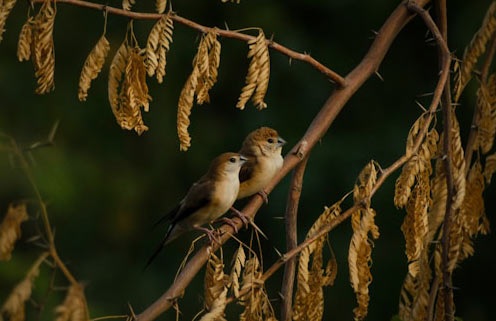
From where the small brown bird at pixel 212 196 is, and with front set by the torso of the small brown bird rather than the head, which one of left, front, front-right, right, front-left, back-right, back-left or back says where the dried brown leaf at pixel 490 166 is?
front-right

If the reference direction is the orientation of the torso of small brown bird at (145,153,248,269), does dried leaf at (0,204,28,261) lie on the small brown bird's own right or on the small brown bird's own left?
on the small brown bird's own right

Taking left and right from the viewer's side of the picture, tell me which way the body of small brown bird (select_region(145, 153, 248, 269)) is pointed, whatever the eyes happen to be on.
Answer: facing to the right of the viewer

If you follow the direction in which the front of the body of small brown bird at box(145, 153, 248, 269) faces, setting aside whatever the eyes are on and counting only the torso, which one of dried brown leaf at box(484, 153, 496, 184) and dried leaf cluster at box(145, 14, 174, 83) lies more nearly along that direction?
the dried brown leaf

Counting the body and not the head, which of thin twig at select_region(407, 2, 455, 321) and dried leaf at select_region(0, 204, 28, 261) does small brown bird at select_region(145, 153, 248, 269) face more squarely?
the thin twig

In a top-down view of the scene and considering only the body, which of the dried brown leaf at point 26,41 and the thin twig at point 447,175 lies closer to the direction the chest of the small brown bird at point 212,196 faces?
the thin twig
